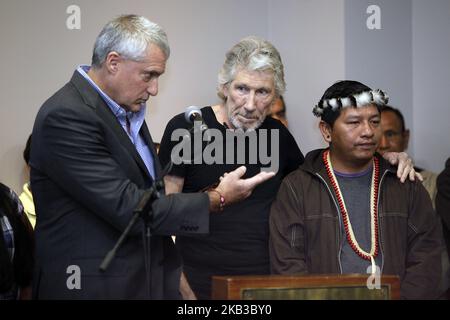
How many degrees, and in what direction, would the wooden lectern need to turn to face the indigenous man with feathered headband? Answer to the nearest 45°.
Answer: approximately 180°

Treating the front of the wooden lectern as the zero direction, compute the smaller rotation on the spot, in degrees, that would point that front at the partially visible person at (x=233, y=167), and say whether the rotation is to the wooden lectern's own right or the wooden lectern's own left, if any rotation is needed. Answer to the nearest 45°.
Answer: approximately 180°

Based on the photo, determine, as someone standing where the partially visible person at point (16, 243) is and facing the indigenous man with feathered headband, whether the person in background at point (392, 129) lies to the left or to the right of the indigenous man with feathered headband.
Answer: left

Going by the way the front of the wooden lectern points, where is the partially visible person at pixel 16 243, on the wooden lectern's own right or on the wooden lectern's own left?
on the wooden lectern's own right

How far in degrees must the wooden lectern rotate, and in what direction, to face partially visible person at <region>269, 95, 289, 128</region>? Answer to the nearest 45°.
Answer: approximately 180°

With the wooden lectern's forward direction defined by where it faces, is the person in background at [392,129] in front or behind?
behind

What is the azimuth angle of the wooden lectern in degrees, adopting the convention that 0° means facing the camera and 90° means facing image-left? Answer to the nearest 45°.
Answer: approximately 0°
